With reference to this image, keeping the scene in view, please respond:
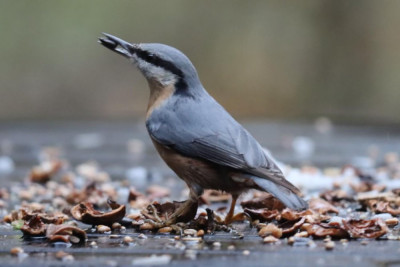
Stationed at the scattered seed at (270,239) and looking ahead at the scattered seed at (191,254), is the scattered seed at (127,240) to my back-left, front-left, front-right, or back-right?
front-right

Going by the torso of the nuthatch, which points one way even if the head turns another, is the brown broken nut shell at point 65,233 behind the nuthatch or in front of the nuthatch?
in front

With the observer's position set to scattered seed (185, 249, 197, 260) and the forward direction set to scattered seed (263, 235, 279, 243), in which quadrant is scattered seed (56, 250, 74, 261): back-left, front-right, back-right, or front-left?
back-left

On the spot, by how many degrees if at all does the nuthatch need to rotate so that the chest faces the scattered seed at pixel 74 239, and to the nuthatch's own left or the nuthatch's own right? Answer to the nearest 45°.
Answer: approximately 45° to the nuthatch's own left

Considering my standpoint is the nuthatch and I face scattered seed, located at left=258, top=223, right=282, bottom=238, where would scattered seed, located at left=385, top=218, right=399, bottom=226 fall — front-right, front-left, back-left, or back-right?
front-left

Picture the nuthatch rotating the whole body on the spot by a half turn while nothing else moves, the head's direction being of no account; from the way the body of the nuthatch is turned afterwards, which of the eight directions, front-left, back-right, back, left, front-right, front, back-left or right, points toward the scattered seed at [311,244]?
front-right

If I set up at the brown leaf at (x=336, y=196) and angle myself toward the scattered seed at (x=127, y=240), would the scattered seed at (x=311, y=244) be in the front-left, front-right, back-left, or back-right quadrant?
front-left

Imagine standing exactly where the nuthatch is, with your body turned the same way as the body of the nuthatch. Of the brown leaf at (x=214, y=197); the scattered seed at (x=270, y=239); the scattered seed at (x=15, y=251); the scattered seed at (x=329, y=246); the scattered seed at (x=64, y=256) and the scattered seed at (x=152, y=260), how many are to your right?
1

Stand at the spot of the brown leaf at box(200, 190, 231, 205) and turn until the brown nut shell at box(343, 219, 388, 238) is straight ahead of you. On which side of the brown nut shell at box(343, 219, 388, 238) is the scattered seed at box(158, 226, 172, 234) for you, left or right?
right

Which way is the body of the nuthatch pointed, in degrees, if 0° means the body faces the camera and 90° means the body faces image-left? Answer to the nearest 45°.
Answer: approximately 90°
